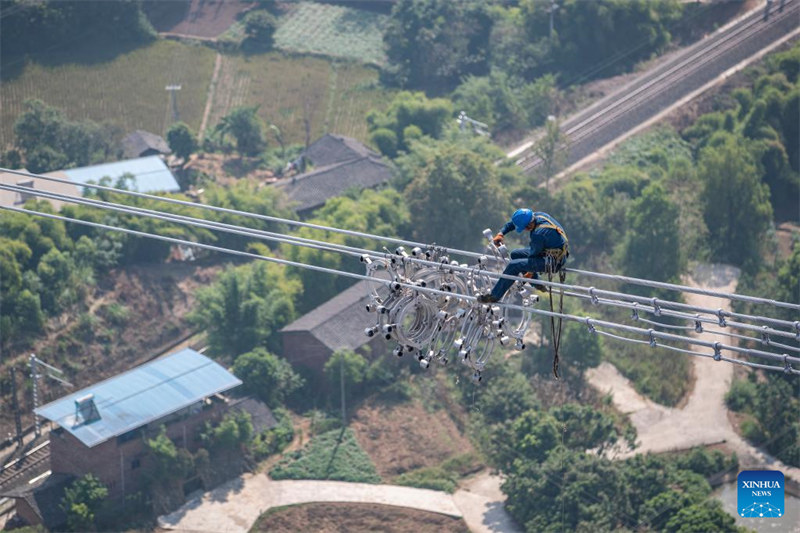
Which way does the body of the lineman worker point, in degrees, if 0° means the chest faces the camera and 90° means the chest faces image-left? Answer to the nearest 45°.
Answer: approximately 90°
